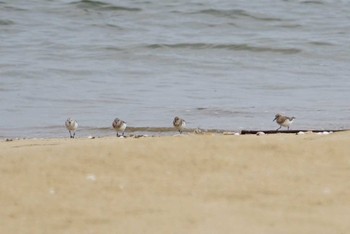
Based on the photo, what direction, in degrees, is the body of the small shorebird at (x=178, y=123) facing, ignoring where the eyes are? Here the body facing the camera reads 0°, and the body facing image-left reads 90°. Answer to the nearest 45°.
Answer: approximately 45°
